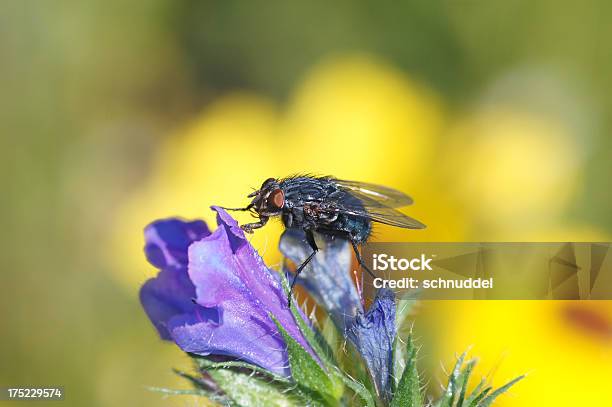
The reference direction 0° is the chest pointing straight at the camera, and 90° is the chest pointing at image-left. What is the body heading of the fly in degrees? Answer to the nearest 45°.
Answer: approximately 90°
